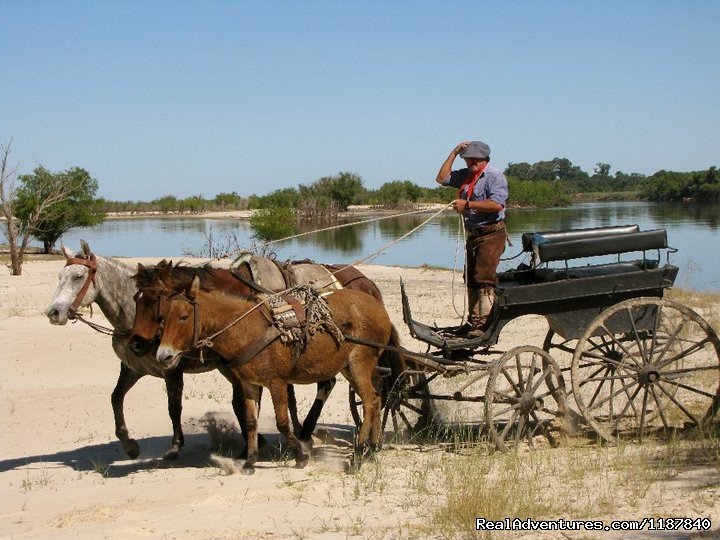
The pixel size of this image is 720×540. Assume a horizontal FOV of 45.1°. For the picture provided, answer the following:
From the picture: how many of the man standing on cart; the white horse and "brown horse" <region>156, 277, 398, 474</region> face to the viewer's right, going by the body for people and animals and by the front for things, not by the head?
0

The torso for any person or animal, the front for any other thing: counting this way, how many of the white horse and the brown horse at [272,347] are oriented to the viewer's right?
0

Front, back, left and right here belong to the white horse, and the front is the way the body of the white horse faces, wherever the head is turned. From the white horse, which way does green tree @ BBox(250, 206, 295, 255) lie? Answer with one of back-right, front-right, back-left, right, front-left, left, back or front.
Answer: back-right

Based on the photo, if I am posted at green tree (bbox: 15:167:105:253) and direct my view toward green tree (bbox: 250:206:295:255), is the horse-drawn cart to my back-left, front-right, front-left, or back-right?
front-right

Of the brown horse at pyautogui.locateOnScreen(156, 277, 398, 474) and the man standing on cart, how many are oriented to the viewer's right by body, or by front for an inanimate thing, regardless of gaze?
0

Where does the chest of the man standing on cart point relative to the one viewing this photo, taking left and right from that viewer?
facing the viewer and to the left of the viewer

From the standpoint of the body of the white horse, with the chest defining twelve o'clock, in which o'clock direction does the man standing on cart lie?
The man standing on cart is roughly at 6 o'clock from the white horse.

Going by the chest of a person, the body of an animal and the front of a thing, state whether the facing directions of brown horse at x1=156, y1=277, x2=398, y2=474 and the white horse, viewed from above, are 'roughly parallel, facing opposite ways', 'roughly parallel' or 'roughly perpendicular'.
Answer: roughly parallel

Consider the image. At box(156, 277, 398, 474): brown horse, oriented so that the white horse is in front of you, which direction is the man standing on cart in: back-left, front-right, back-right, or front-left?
back-right

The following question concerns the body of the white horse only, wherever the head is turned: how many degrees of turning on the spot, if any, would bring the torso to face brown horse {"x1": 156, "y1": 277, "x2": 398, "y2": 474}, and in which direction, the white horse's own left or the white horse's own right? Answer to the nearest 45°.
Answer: approximately 90° to the white horse's own left

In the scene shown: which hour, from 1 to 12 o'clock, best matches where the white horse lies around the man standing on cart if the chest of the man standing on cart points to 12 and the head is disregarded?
The white horse is roughly at 1 o'clock from the man standing on cart.

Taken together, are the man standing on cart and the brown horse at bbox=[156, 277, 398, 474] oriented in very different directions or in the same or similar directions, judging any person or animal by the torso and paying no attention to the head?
same or similar directions

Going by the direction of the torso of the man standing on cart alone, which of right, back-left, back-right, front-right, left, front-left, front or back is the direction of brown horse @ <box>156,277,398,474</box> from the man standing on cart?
front

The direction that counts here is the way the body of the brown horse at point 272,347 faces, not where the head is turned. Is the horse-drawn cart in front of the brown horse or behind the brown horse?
behind
